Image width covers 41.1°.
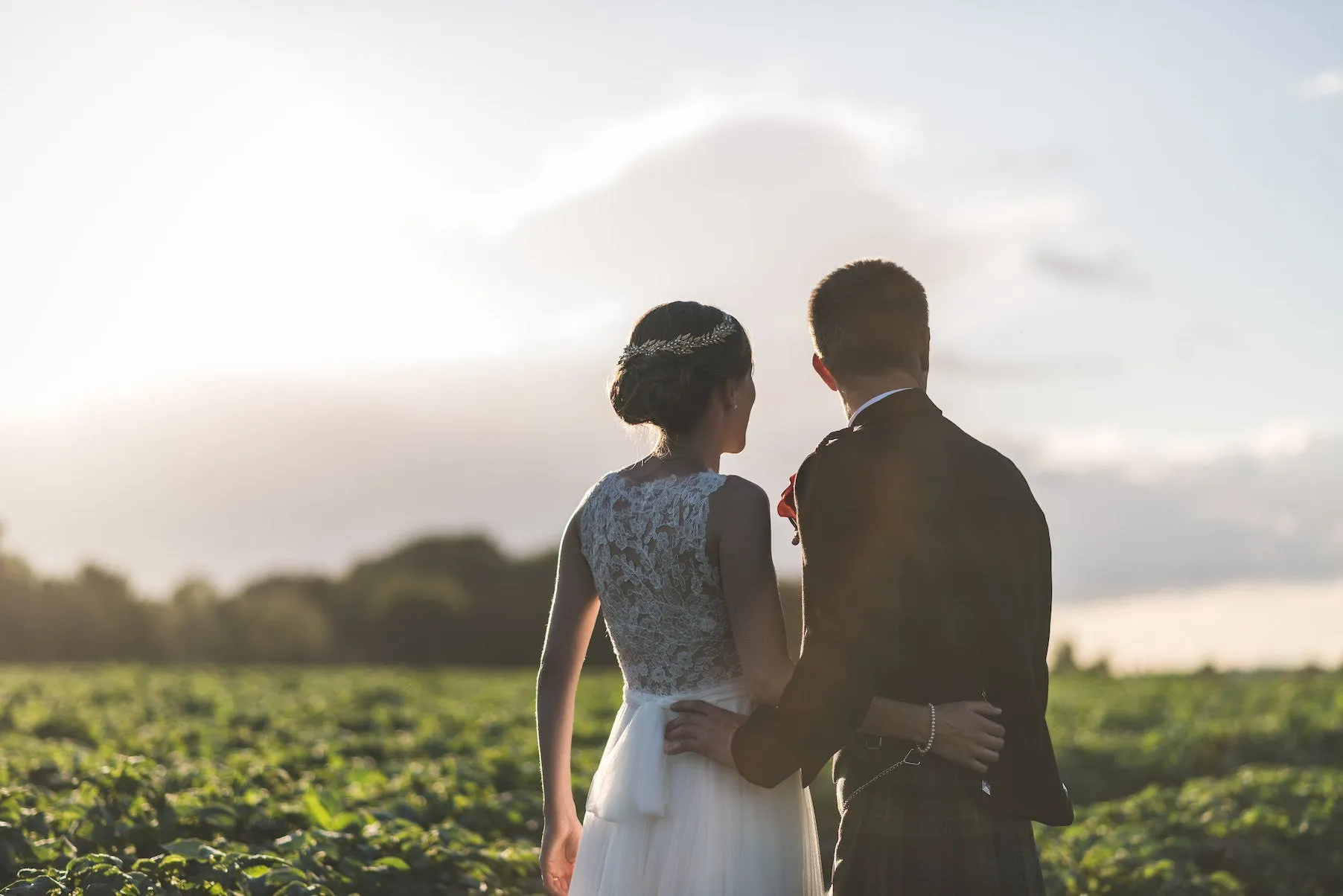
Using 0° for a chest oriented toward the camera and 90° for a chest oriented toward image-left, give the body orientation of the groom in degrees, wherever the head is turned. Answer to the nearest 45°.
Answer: approximately 180°

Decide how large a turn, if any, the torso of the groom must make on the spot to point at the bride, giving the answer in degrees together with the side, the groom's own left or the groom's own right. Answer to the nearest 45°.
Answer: approximately 45° to the groom's own left

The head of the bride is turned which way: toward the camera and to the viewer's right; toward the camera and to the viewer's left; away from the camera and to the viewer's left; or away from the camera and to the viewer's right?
away from the camera and to the viewer's right
